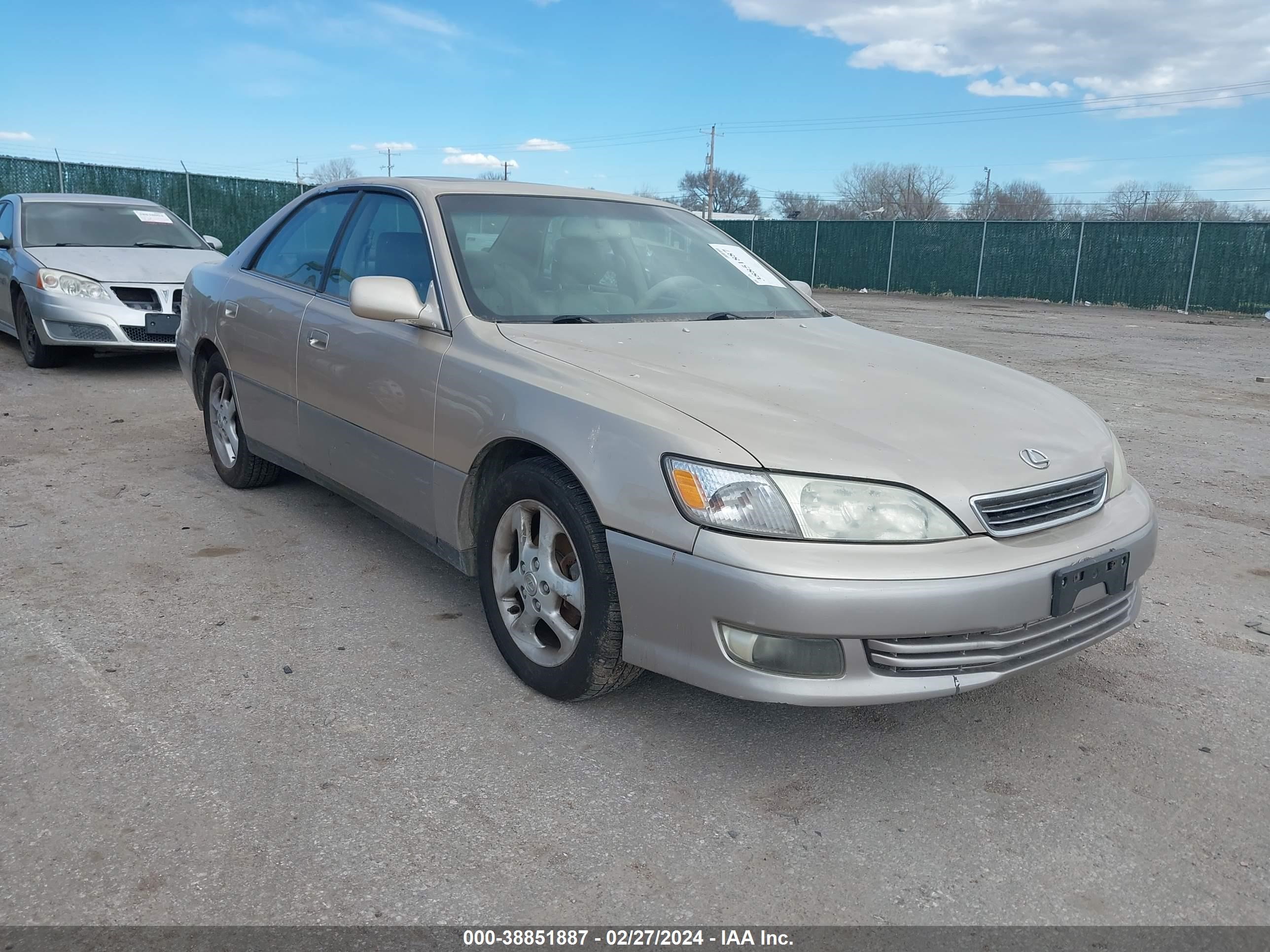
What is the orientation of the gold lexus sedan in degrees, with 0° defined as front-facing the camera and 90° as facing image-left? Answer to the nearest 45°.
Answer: approximately 315°

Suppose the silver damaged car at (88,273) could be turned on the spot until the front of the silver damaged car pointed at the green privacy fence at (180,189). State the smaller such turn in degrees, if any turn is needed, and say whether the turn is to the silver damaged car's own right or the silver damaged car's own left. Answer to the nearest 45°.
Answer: approximately 135° to the silver damaged car's own left

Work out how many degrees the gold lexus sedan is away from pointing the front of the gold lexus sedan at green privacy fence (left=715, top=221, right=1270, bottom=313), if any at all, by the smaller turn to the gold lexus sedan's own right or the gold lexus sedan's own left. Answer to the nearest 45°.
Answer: approximately 135° to the gold lexus sedan's own left

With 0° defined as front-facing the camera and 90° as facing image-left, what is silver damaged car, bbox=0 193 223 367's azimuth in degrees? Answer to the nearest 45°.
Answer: approximately 315°

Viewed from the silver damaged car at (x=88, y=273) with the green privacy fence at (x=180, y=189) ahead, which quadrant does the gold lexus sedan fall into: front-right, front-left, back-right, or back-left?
back-right

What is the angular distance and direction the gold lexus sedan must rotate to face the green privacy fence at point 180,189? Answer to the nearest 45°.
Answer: approximately 180°

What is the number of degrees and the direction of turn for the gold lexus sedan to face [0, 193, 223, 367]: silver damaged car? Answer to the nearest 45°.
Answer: approximately 180°
